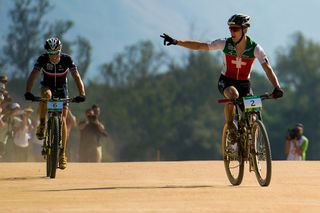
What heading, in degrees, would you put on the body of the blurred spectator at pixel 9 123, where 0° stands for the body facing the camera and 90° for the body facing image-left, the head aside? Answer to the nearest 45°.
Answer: approximately 315°

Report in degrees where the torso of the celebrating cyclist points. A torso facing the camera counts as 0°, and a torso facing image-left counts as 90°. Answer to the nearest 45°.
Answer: approximately 0°

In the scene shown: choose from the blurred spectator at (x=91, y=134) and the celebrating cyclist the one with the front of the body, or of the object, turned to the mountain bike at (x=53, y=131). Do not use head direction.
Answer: the blurred spectator

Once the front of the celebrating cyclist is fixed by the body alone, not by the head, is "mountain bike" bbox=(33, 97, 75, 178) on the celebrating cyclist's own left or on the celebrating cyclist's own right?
on the celebrating cyclist's own right
